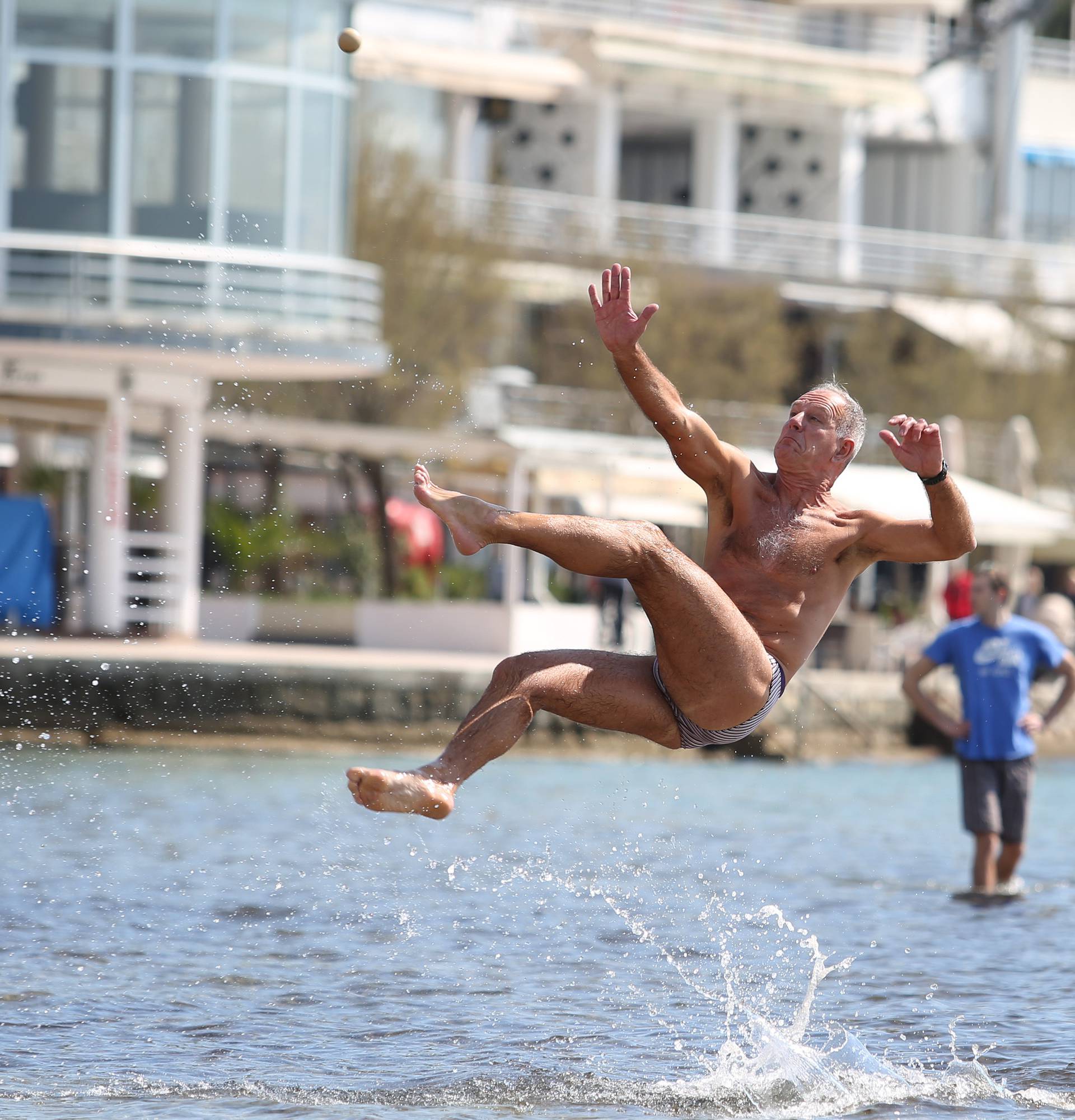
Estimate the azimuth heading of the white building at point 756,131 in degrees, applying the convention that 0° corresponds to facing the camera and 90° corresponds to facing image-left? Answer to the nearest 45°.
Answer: approximately 0°

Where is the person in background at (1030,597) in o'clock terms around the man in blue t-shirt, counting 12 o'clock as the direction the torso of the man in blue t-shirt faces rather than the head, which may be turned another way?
The person in background is roughly at 6 o'clock from the man in blue t-shirt.

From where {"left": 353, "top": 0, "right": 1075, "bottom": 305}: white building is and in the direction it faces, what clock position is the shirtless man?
The shirtless man is roughly at 12 o'clock from the white building.

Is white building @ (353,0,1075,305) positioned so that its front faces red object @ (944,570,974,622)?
yes

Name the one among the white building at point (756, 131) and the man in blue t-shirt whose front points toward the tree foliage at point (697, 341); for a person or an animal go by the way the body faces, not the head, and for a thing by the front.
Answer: the white building

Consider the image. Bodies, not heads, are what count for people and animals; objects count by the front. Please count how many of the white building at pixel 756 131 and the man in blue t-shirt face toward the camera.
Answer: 2

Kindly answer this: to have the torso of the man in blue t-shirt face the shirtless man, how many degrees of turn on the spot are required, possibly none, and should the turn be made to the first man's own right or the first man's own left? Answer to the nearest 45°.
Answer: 0° — they already face them

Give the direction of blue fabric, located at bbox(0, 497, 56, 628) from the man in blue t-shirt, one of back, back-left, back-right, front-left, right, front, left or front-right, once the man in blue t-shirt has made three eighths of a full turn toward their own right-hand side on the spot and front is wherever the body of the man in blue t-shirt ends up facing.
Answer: front

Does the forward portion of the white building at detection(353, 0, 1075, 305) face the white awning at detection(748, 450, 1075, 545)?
yes

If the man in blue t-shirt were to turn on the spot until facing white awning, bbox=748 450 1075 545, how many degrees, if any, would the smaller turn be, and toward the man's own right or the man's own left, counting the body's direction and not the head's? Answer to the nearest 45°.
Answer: approximately 180°
